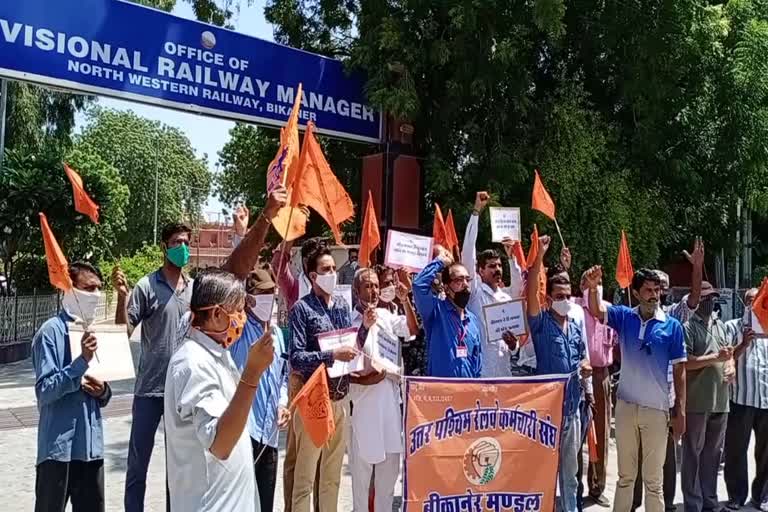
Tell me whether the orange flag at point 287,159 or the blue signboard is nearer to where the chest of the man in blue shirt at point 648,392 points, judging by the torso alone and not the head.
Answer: the orange flag

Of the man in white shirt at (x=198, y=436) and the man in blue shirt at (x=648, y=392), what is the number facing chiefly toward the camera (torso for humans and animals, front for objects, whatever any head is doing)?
1

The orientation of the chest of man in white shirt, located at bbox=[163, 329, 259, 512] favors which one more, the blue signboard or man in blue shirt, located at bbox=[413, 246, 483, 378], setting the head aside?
the man in blue shirt

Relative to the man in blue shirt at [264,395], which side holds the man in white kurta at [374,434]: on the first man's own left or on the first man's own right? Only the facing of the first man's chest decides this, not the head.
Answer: on the first man's own left

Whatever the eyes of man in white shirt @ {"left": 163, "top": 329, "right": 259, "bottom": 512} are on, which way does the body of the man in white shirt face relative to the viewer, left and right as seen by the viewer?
facing to the right of the viewer

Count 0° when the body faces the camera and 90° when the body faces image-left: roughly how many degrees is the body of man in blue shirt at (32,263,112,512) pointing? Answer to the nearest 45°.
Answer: approximately 315°

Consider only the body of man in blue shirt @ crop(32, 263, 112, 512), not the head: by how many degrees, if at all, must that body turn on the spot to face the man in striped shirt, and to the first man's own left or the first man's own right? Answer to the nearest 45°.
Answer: approximately 45° to the first man's own left

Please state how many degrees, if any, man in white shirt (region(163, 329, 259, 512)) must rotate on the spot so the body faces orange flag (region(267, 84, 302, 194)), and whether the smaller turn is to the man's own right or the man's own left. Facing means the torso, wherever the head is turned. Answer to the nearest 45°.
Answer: approximately 90° to the man's own left

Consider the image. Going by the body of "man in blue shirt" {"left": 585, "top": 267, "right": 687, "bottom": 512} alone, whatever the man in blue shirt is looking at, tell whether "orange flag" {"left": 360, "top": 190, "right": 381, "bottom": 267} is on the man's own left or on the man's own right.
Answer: on the man's own right

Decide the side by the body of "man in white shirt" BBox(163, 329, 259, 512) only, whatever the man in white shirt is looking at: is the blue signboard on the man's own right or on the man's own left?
on the man's own left

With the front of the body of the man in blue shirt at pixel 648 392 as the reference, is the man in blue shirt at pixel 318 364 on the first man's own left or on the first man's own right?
on the first man's own right
